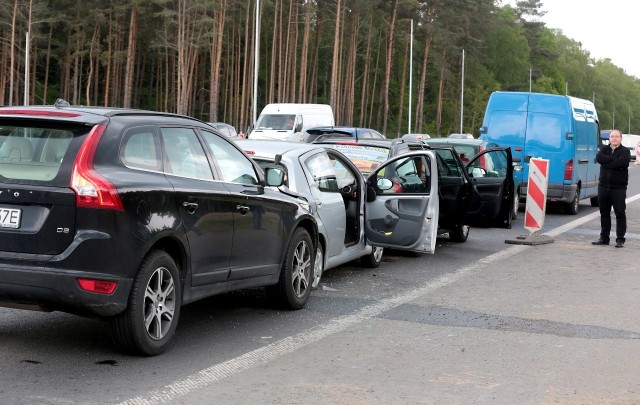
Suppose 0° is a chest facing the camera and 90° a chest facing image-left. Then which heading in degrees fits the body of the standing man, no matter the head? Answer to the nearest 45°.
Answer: approximately 0°

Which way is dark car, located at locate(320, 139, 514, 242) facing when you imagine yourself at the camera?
facing away from the viewer and to the right of the viewer

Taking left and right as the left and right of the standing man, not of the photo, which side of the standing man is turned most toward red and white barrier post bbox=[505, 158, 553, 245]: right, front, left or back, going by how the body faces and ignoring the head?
right

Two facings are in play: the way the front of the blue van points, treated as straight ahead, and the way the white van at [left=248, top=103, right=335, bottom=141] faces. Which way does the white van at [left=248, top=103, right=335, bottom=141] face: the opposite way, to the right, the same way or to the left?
the opposite way

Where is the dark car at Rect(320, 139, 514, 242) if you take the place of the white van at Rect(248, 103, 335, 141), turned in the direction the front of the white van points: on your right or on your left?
on your left

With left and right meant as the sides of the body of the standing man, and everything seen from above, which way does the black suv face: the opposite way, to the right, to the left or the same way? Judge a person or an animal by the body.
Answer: the opposite way

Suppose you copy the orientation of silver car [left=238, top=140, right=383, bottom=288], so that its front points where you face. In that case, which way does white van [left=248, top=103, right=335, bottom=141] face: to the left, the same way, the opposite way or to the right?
the opposite way

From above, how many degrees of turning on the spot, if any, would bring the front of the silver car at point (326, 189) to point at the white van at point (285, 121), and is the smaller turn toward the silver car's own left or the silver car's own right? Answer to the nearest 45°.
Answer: approximately 45° to the silver car's own left

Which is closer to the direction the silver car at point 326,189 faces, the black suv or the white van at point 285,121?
the white van
